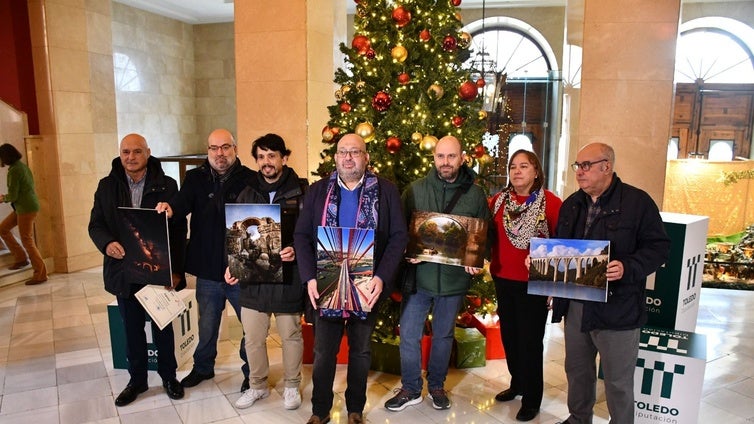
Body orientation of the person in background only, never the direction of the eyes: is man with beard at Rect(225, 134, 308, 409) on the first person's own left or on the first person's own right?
on the first person's own left

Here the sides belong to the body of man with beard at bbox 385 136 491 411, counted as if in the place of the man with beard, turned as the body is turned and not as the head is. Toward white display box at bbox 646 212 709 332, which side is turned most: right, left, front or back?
left

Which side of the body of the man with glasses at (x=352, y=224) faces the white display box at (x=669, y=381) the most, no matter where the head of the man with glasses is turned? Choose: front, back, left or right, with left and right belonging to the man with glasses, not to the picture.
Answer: left

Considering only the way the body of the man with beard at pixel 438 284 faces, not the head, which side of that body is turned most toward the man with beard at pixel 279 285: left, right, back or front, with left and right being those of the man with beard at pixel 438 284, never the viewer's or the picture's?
right

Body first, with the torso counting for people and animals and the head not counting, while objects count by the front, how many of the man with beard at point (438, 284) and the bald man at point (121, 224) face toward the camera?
2

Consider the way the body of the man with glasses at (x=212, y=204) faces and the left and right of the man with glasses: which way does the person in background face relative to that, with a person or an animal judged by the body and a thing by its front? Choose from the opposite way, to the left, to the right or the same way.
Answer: to the right

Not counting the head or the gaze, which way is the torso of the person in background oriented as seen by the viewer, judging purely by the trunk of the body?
to the viewer's left

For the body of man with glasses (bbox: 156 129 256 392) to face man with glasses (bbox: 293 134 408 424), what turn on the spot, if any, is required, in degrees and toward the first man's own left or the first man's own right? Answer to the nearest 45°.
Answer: approximately 45° to the first man's own left

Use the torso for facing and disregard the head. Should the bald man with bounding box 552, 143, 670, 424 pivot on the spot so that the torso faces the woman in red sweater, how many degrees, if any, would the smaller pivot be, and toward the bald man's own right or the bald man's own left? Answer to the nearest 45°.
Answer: approximately 90° to the bald man's own right

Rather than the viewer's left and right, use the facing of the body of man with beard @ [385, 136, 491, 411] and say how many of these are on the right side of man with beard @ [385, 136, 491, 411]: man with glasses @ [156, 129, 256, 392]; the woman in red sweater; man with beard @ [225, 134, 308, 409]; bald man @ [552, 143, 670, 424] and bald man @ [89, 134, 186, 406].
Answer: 3

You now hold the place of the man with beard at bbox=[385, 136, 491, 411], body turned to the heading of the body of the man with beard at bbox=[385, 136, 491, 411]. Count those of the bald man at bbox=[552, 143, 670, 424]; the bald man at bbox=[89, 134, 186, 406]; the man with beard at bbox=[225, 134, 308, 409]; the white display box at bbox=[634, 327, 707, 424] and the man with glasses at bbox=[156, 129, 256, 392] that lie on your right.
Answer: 3
